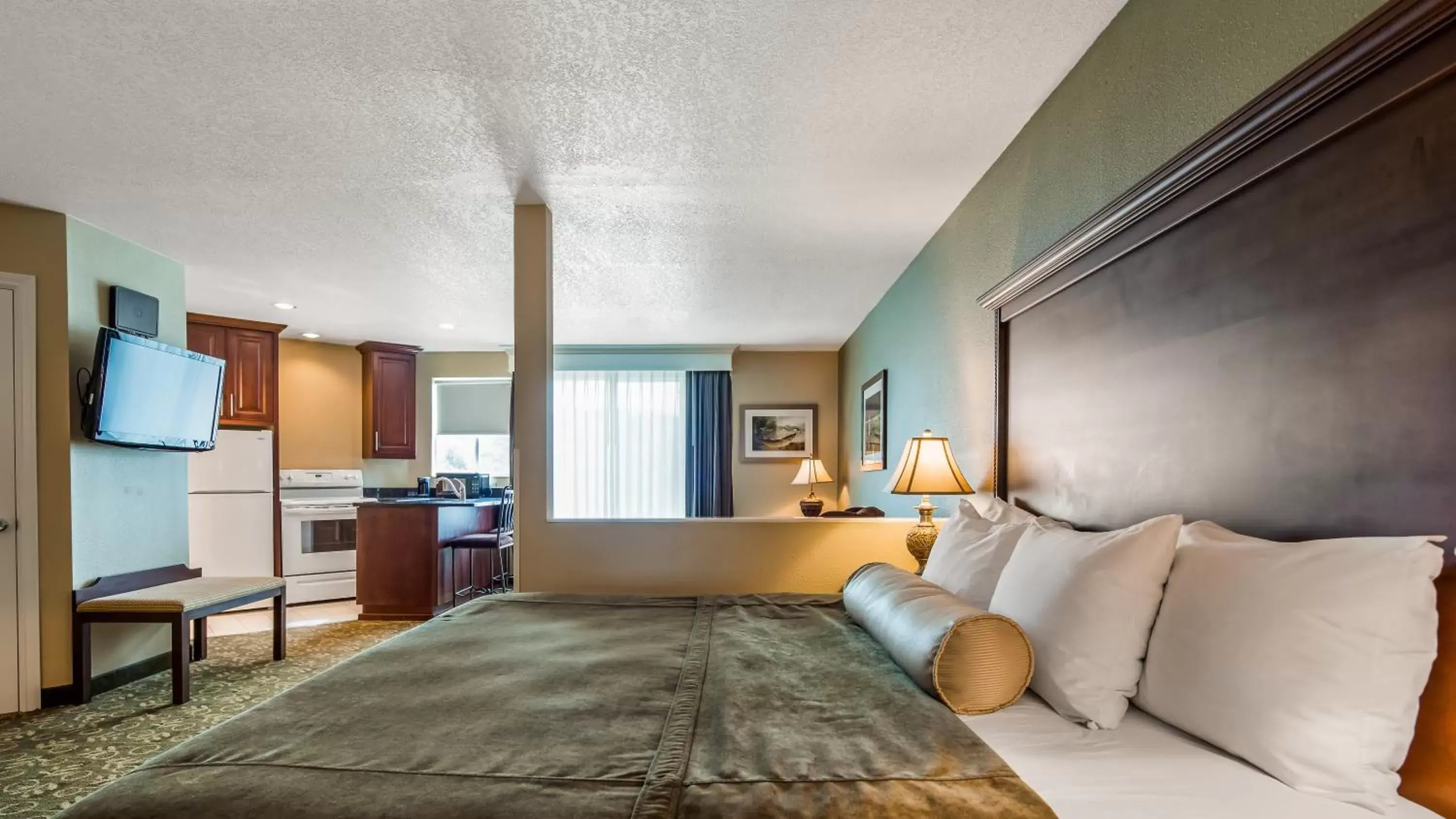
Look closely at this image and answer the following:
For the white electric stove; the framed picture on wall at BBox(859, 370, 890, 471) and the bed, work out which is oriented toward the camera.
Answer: the white electric stove

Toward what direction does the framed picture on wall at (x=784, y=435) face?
toward the camera

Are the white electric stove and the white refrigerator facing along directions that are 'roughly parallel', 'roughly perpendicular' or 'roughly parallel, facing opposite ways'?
roughly parallel

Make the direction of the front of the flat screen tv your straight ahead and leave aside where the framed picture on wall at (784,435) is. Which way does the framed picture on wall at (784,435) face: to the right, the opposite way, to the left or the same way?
to the right

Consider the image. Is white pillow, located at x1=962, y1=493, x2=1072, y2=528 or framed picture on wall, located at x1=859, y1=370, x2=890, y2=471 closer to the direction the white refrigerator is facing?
the white pillow

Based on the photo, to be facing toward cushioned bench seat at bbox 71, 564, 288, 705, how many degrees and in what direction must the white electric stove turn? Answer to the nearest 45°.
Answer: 0° — it already faces it

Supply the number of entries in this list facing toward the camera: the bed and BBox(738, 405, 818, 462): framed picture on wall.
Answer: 1

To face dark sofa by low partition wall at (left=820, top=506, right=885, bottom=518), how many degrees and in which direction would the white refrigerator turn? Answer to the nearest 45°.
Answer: approximately 45° to its left

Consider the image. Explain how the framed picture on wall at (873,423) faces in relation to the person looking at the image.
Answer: facing to the left of the viewer

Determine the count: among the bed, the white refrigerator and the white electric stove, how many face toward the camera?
2

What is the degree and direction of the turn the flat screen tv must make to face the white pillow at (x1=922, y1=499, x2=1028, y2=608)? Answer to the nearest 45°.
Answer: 0° — it already faces it

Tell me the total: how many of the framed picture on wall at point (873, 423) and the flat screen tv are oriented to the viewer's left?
1

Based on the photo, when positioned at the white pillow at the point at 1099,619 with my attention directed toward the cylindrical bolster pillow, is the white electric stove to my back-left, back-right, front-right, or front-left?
front-right

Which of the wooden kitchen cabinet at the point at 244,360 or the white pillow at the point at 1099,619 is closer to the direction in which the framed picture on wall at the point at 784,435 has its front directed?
the white pillow

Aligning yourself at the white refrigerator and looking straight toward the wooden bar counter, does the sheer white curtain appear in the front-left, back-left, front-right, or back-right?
front-left

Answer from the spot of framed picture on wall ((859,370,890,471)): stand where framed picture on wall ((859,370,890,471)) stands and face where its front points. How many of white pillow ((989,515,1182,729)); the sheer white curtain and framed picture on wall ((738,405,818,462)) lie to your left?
1

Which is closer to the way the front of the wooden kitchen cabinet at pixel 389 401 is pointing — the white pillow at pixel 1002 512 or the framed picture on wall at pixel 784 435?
the white pillow

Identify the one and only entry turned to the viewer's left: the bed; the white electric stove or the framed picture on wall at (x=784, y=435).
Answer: the bed

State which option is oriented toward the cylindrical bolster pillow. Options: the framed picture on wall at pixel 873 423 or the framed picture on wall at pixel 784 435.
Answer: the framed picture on wall at pixel 784 435

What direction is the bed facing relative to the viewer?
to the viewer's left

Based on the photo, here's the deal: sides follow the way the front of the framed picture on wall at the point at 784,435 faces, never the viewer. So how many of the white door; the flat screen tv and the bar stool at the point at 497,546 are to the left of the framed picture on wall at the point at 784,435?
0
